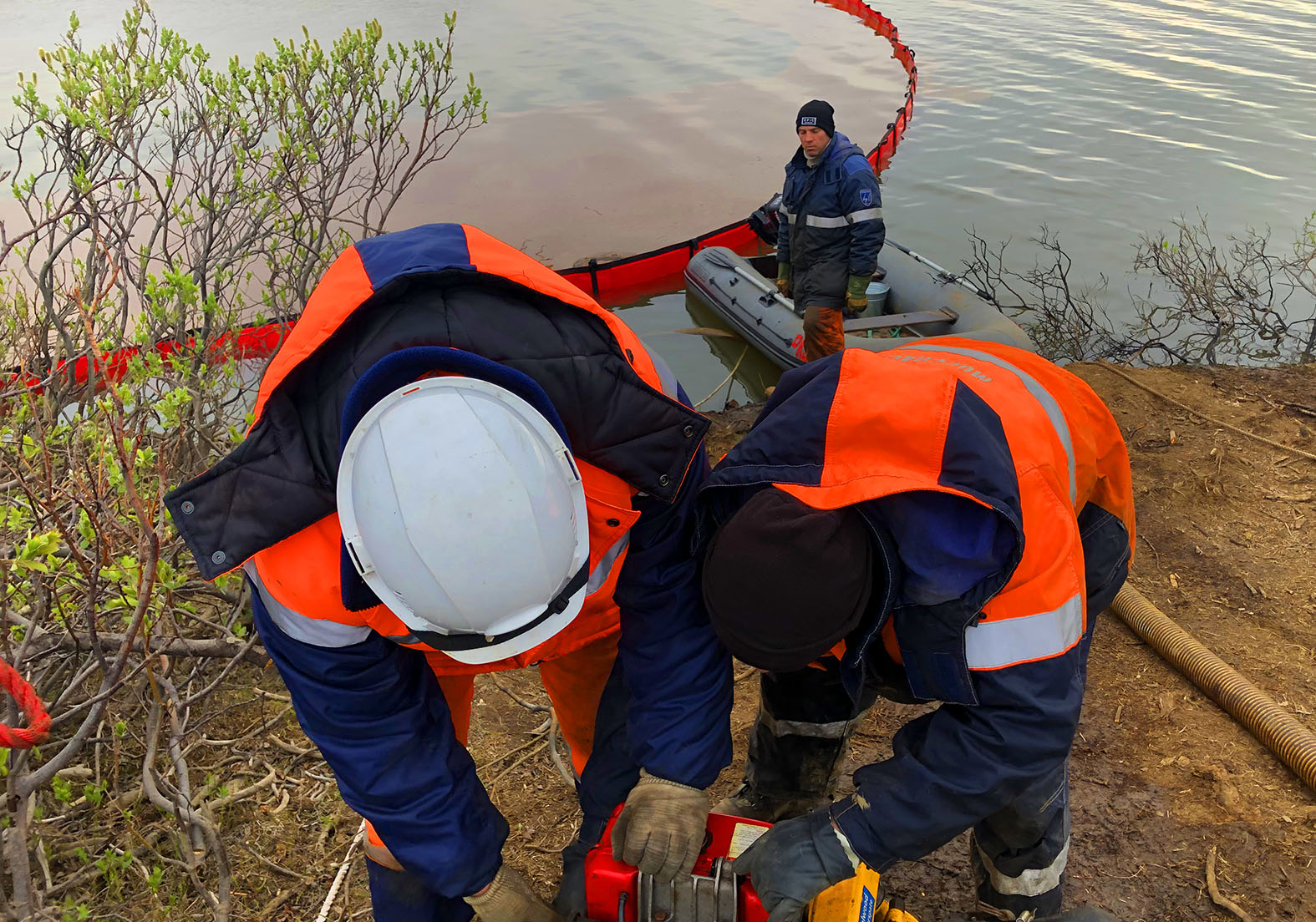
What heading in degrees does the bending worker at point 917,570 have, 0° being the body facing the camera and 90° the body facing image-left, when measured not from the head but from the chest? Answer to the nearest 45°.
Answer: approximately 45°

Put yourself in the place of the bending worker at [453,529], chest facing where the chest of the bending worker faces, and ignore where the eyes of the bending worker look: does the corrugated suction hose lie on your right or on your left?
on your left

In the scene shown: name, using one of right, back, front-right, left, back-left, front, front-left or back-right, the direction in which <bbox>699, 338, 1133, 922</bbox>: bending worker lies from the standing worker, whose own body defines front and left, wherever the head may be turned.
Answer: front-left

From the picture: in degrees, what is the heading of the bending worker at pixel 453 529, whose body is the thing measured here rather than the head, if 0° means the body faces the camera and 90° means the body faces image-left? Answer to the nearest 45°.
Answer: approximately 0°
